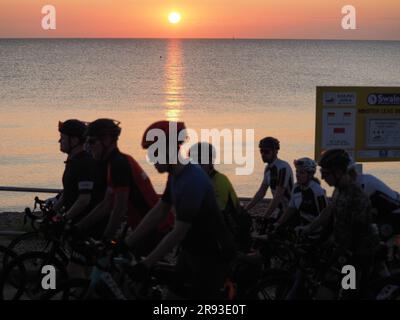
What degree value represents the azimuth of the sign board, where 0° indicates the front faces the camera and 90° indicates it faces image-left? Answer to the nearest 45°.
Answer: approximately 0°
